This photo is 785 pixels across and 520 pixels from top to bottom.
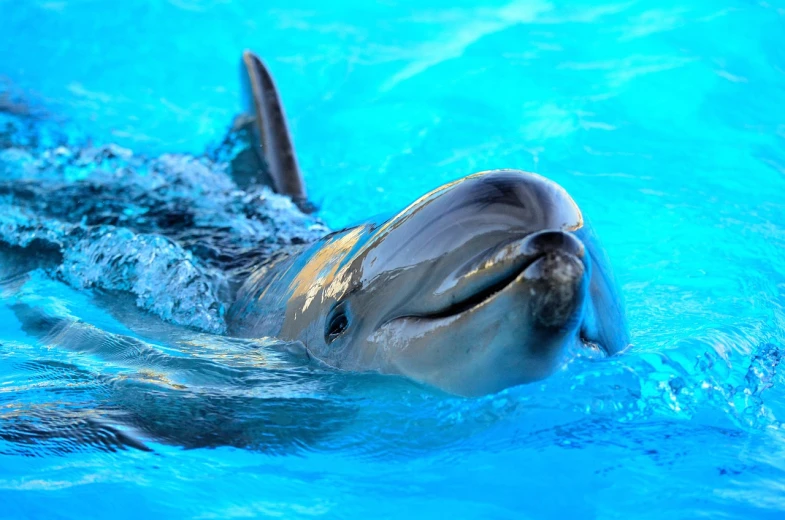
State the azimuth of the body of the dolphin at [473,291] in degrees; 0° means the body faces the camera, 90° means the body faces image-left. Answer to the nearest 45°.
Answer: approximately 315°
